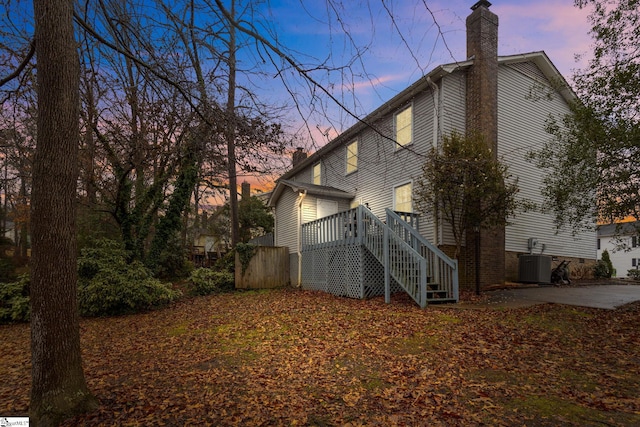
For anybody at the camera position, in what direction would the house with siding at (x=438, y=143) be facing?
facing away from the viewer and to the right of the viewer

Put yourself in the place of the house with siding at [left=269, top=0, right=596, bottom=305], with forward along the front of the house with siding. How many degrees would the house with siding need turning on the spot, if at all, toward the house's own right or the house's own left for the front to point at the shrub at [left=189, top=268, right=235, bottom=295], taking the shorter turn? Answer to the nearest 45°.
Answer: approximately 135° to the house's own left

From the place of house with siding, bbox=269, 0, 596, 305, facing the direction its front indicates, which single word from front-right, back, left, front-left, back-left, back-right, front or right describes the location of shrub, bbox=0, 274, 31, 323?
back

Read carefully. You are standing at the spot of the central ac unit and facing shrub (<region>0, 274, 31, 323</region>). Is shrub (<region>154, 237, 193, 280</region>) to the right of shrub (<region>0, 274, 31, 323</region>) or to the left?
right

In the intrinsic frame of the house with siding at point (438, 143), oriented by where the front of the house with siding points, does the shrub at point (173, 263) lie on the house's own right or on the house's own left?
on the house's own left

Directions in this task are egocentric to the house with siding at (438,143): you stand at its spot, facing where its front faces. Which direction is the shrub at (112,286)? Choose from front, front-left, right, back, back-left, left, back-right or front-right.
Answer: back

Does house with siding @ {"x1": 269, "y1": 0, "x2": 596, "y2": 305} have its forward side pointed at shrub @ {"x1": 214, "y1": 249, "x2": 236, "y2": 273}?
no
